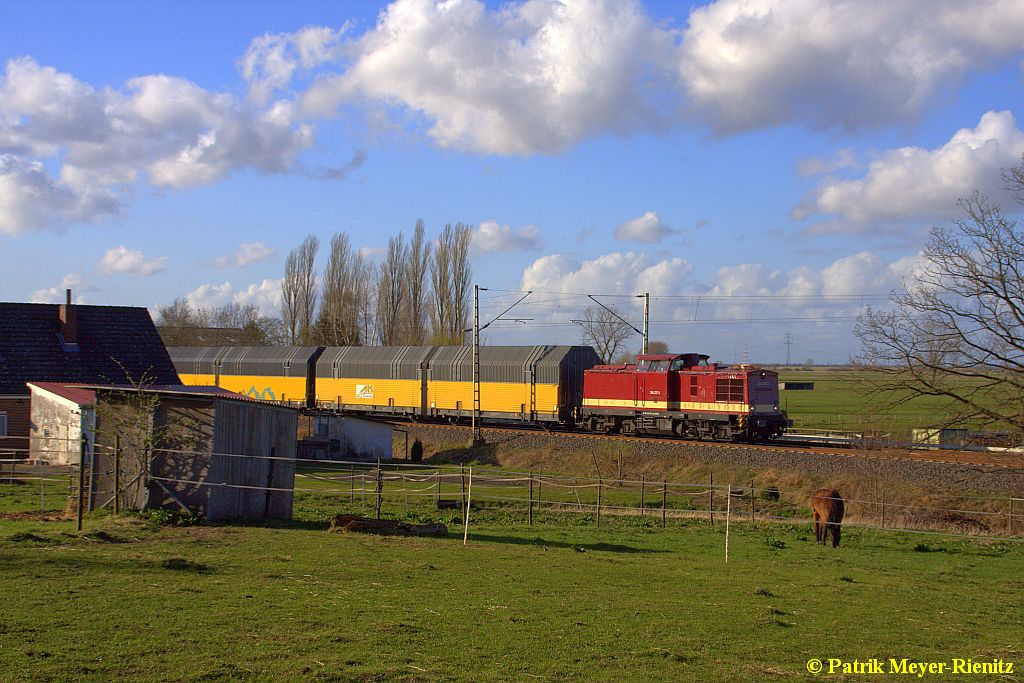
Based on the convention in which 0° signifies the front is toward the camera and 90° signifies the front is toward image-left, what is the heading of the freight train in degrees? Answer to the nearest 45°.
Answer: approximately 315°

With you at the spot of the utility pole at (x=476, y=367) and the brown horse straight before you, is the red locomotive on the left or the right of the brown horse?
left

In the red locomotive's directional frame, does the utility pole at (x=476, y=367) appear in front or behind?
behind

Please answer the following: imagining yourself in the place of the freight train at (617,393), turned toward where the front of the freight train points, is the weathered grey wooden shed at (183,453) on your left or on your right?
on your right

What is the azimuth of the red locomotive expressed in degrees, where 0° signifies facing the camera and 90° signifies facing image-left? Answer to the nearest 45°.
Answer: approximately 315°

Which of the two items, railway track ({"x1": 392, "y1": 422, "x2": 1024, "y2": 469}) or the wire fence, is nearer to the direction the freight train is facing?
the railway track
